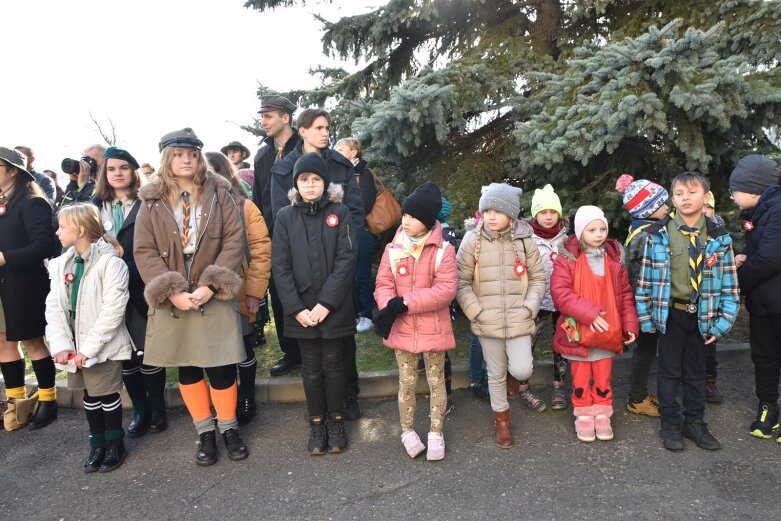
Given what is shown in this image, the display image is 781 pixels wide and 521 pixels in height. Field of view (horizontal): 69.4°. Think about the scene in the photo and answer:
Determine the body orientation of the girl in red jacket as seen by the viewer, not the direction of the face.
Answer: toward the camera

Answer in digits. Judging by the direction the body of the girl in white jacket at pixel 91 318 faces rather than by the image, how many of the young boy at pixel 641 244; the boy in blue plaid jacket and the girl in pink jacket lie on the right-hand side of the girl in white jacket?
0

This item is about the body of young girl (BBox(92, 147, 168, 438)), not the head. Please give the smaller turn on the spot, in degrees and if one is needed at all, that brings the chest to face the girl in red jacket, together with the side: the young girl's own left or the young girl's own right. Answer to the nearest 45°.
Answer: approximately 45° to the young girl's own left

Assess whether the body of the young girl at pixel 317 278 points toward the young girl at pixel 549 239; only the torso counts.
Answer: no

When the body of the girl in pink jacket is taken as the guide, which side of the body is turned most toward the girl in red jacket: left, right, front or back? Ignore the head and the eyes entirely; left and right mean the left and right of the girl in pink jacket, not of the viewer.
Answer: left

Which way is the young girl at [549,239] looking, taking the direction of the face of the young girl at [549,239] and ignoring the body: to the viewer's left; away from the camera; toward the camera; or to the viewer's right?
toward the camera

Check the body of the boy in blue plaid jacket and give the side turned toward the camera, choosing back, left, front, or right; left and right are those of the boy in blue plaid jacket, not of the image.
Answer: front

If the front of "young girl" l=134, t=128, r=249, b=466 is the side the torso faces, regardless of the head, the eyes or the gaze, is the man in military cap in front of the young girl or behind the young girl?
behind

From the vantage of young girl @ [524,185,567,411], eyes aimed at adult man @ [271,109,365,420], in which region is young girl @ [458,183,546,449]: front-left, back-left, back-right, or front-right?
front-left

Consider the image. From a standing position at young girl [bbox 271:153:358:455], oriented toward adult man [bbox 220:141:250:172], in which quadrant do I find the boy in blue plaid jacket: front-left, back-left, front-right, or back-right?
back-right

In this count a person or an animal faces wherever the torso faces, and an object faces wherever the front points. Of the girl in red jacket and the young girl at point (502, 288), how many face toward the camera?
2

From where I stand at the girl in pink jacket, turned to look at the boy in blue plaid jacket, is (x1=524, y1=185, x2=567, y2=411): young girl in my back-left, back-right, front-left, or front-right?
front-left

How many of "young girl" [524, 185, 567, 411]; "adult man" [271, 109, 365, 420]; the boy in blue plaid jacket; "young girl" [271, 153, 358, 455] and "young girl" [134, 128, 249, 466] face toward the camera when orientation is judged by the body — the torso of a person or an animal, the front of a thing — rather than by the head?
5

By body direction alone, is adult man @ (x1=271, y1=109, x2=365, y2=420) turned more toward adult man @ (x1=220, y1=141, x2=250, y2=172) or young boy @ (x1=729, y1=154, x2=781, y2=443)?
the young boy
